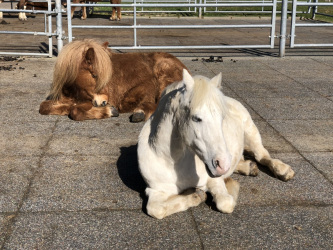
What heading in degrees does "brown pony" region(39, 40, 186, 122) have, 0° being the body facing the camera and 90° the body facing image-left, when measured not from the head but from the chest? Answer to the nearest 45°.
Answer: approximately 45°

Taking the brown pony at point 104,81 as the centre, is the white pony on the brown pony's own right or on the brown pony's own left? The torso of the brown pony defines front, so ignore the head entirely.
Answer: on the brown pony's own left
